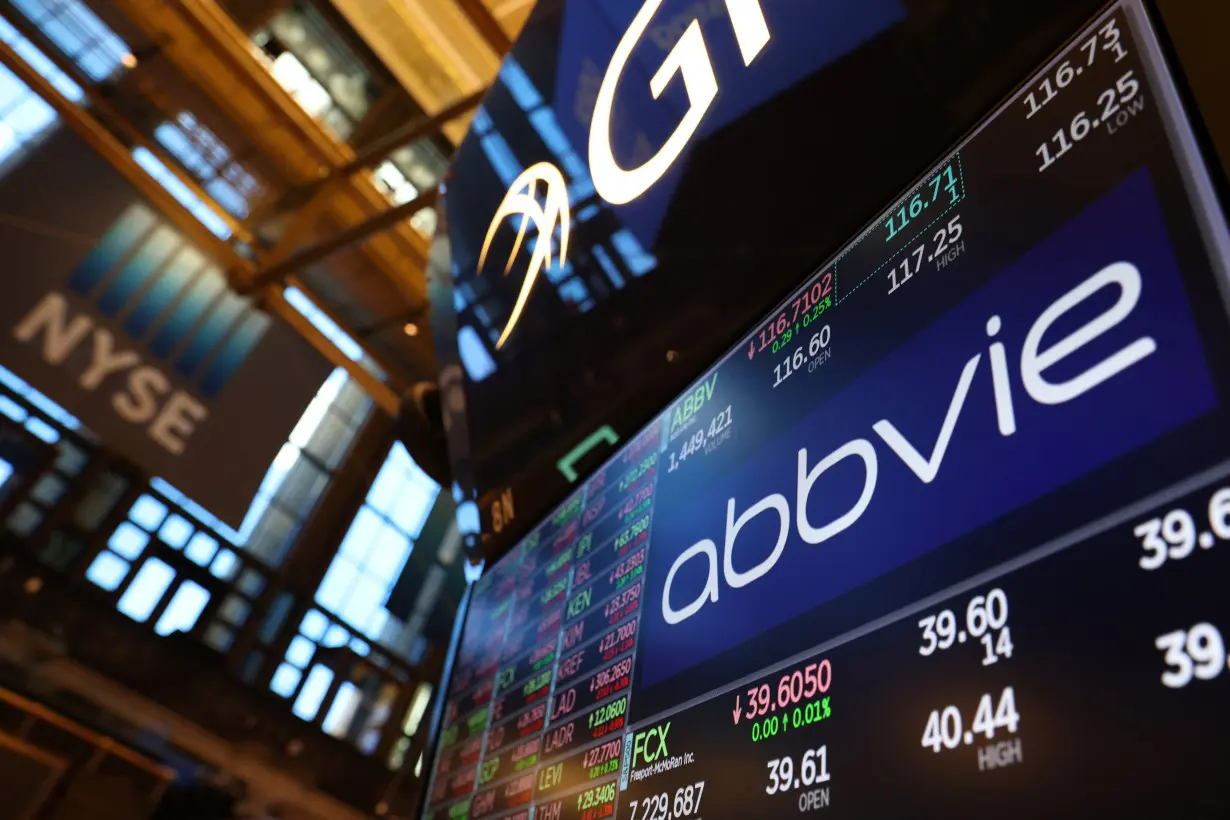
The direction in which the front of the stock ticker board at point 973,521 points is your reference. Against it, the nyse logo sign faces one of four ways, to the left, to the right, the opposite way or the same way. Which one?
to the left

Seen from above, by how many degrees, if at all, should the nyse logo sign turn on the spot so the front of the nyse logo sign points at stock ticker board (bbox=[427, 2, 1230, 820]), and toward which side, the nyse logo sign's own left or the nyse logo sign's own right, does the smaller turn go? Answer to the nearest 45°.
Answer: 0° — it already faces it

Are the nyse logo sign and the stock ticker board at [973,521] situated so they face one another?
no

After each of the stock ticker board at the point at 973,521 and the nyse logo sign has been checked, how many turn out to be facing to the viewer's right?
0

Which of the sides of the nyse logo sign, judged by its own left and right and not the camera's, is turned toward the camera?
front

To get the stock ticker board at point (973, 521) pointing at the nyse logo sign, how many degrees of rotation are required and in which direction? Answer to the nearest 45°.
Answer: approximately 90° to its right
